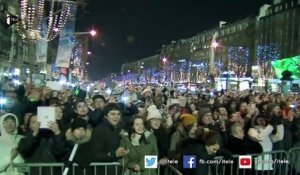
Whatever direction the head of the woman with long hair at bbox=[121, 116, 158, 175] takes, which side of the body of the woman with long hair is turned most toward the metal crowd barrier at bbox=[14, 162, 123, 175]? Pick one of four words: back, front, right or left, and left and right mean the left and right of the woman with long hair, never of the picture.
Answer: right

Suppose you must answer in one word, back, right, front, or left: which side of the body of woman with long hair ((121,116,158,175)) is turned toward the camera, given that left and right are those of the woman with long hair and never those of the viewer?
front
